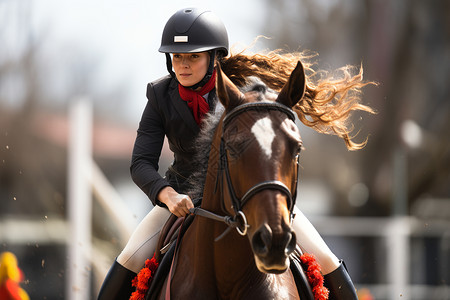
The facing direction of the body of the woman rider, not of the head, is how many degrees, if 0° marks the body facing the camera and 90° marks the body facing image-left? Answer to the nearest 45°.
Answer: approximately 0°
